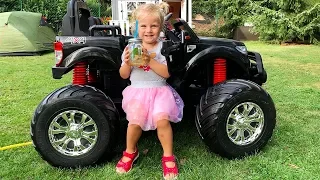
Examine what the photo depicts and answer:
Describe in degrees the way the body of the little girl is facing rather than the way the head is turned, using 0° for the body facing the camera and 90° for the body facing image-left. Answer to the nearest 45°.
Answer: approximately 0°
